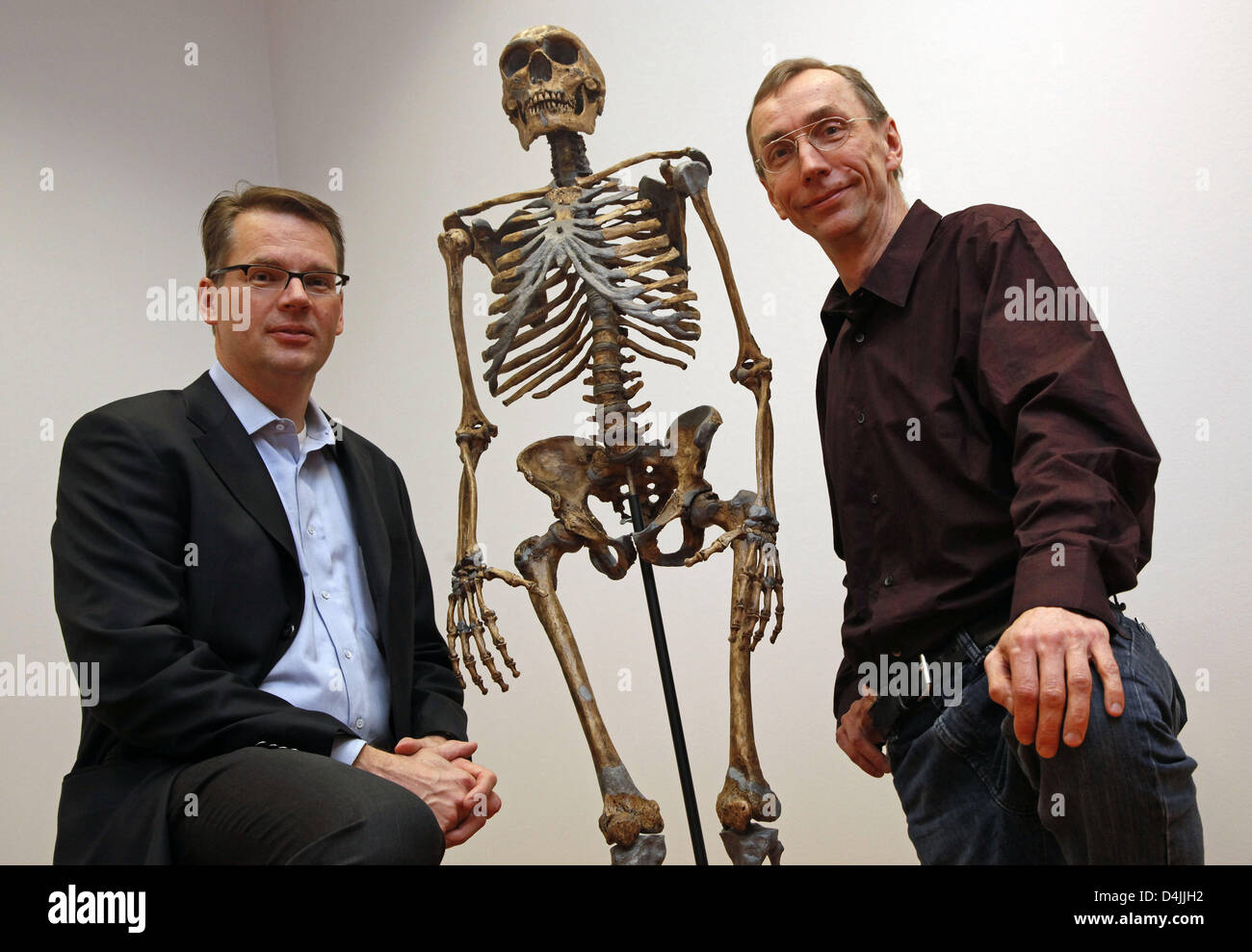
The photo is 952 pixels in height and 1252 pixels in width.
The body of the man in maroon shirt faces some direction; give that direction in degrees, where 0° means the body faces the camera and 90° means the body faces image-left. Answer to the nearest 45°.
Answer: approximately 45°

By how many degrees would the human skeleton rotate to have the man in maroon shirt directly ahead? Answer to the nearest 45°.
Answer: approximately 45° to its left

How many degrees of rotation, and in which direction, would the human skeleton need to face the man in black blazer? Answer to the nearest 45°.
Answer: approximately 45° to its right

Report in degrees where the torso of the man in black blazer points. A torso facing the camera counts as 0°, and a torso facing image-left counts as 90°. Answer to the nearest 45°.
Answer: approximately 315°

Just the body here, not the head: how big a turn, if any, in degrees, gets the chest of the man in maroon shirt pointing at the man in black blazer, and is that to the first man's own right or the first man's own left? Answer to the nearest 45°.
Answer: approximately 45° to the first man's own right

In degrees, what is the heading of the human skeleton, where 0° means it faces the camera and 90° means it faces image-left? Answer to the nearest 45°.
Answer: approximately 0°

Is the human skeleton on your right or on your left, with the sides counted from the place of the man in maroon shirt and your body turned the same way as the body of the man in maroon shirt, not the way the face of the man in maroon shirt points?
on your right
